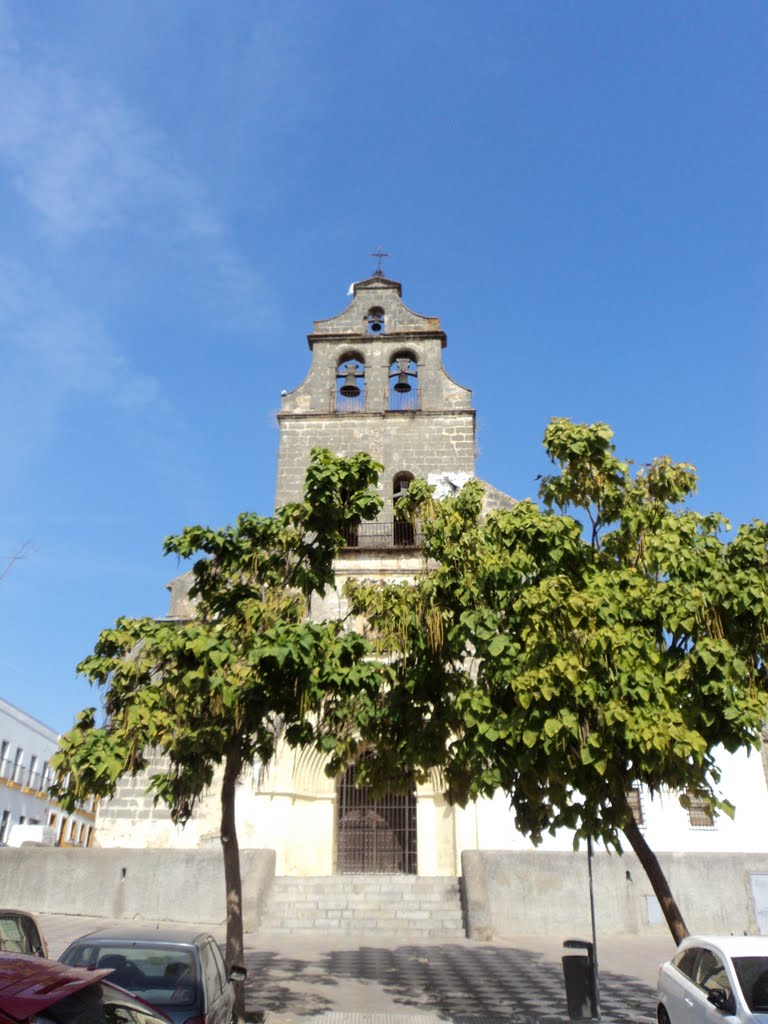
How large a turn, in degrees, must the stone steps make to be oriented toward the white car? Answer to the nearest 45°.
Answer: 0° — it already faces it

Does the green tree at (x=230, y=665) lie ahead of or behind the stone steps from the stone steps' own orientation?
ahead

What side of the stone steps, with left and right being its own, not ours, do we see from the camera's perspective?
front

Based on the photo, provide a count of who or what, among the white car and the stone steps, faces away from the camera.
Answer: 0

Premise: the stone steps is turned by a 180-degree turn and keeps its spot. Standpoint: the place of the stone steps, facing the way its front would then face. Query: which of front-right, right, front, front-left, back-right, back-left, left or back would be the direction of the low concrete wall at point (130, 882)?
left

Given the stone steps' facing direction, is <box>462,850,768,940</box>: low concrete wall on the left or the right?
on its left

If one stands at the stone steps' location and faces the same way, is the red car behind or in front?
in front

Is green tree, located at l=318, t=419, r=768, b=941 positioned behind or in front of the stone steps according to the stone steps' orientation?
in front

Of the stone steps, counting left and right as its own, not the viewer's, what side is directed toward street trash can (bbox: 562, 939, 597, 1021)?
front
